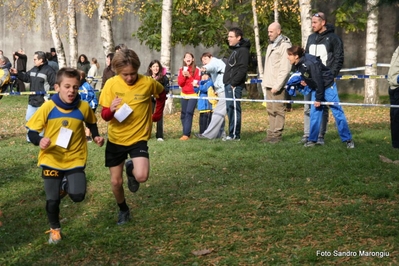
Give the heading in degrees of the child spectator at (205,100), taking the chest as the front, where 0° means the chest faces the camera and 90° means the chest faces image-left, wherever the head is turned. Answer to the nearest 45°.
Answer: approximately 45°

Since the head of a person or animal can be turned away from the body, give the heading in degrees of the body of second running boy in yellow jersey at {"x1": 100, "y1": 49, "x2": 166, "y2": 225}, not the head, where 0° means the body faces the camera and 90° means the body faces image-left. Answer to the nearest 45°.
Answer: approximately 0°

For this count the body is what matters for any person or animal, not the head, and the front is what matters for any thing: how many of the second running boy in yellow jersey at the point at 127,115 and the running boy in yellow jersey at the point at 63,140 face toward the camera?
2

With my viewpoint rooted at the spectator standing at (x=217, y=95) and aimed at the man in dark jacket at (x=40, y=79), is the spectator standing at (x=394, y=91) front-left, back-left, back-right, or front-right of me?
back-left

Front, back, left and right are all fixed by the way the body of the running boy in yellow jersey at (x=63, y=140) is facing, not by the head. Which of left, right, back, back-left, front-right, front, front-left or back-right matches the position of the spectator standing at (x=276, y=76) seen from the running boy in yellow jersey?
back-left

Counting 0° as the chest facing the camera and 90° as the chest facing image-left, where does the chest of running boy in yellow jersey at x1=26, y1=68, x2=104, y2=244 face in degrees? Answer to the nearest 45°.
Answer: approximately 0°

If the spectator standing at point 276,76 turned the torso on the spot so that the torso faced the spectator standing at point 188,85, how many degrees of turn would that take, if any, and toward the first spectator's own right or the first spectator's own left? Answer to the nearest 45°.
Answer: approximately 90° to the first spectator's own right
